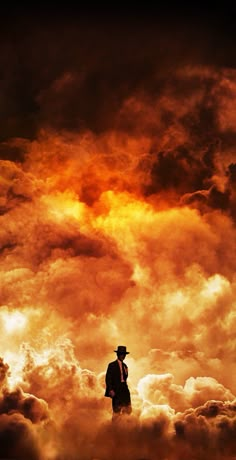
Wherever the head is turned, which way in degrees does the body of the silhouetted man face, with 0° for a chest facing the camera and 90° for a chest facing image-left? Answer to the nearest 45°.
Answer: approximately 315°
